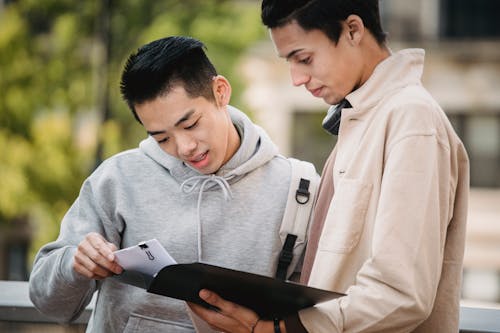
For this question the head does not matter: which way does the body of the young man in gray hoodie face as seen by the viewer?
toward the camera

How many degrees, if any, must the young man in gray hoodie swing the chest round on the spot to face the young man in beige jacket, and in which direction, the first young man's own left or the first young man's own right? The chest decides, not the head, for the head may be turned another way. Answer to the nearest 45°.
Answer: approximately 45° to the first young man's own left

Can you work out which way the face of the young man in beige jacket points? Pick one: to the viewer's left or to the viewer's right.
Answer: to the viewer's left
